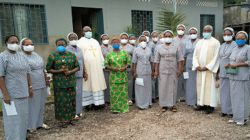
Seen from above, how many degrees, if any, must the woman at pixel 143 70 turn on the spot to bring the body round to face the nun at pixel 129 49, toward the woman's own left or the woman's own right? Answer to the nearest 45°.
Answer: approximately 135° to the woman's own right

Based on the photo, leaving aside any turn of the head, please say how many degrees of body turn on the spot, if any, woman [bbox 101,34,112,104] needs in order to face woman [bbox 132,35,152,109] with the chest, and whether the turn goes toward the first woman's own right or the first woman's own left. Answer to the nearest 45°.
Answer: approximately 45° to the first woman's own left

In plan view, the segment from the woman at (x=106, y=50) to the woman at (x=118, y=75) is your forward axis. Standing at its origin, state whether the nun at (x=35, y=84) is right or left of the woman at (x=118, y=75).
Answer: right

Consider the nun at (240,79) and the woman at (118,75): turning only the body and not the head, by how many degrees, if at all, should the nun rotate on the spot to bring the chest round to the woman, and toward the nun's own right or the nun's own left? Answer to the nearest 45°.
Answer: approximately 45° to the nun's own right

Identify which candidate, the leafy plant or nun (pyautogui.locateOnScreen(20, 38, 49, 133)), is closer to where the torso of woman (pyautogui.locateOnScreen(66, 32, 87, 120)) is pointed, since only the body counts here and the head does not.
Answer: the nun

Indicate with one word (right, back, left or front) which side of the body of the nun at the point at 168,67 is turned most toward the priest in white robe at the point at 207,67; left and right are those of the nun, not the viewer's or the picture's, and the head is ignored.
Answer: left
